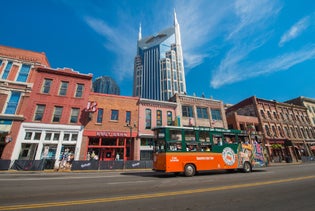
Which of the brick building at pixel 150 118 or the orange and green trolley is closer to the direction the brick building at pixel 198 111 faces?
the orange and green trolley

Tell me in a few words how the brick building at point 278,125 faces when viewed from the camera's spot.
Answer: facing the viewer and to the right of the viewer

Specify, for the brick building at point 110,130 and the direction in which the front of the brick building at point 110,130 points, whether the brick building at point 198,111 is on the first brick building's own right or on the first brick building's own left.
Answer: on the first brick building's own left

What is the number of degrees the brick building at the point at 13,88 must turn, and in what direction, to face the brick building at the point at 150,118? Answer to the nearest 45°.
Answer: approximately 45° to its left

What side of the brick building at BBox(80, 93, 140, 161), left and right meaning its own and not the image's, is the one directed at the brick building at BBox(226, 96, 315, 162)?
left

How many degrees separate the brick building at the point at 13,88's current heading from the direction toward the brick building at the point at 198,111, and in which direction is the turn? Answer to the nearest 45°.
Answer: approximately 45° to its left

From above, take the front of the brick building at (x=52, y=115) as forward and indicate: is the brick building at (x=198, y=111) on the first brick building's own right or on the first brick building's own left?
on the first brick building's own left

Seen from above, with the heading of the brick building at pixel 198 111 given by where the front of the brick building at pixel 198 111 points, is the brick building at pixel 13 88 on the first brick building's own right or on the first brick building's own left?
on the first brick building's own right

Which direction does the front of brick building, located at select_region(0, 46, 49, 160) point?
toward the camera

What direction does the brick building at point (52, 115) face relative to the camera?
toward the camera

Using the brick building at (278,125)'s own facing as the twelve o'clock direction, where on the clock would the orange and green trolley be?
The orange and green trolley is roughly at 2 o'clock from the brick building.

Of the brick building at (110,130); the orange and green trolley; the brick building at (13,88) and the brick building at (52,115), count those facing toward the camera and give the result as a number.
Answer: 3

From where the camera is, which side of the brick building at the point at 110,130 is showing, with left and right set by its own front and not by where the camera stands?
front

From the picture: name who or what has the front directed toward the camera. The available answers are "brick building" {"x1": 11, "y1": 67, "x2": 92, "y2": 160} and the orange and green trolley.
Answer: the brick building

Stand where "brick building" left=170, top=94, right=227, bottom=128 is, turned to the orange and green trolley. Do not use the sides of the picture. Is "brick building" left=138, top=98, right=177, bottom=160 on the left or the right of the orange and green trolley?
right
